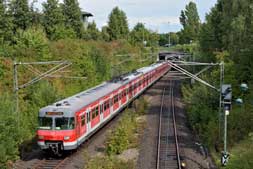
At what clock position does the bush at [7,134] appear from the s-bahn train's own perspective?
The bush is roughly at 1 o'clock from the s-bahn train.

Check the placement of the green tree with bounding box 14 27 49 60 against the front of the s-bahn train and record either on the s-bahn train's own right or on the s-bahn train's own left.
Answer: on the s-bahn train's own right

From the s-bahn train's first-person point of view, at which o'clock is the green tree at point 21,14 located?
The green tree is roughly at 4 o'clock from the s-bahn train.

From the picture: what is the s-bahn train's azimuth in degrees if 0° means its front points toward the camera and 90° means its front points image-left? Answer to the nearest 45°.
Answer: approximately 45°

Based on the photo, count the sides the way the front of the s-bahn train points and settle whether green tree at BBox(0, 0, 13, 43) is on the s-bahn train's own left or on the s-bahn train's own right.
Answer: on the s-bahn train's own right

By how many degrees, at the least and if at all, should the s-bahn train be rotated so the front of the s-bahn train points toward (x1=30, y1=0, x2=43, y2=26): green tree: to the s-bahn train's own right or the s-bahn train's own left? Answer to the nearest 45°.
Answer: approximately 135° to the s-bahn train's own right

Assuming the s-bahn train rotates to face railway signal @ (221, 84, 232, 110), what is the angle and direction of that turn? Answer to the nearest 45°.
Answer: approximately 45° to its left
